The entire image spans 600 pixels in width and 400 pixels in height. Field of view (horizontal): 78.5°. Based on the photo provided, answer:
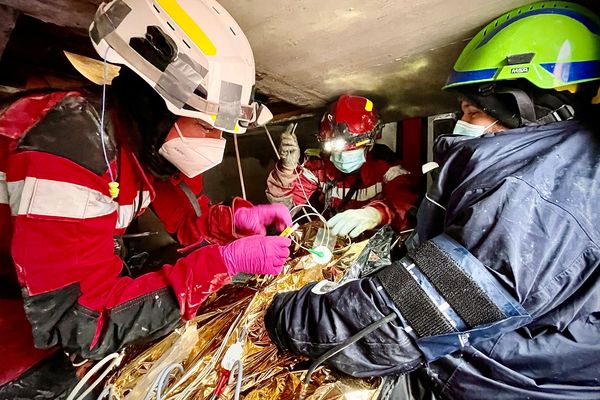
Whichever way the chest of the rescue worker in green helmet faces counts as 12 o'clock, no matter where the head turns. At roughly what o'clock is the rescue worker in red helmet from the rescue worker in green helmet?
The rescue worker in red helmet is roughly at 2 o'clock from the rescue worker in green helmet.

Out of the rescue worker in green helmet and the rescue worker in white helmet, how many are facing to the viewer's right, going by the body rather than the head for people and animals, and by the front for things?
1

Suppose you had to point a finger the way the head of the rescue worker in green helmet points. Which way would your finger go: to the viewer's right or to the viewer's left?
to the viewer's left

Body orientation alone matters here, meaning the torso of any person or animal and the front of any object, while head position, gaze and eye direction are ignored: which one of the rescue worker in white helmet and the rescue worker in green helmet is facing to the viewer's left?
the rescue worker in green helmet

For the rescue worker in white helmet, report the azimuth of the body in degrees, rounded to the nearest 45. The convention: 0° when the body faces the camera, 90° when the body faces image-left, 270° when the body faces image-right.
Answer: approximately 270°

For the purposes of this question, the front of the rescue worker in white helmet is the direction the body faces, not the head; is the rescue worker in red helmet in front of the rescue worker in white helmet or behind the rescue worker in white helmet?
in front

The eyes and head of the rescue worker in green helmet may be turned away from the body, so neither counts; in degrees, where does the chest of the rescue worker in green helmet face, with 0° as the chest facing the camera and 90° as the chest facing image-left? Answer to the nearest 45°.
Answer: approximately 90°

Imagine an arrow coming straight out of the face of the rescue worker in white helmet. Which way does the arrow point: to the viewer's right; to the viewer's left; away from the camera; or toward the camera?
to the viewer's right

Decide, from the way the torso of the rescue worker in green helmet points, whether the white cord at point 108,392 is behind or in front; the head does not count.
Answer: in front

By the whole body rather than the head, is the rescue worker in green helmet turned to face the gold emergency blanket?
yes
